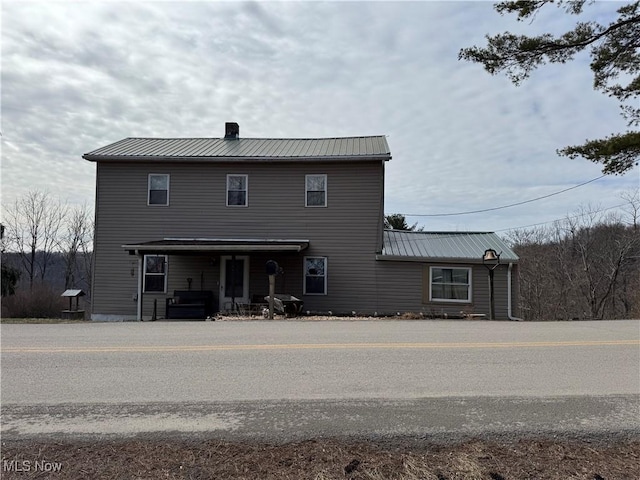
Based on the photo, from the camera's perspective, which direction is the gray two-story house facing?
toward the camera
